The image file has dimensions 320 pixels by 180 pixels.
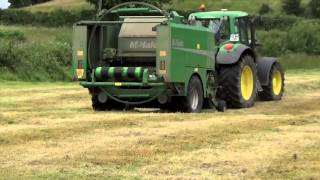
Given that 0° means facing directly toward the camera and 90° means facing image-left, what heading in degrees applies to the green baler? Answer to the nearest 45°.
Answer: approximately 225°

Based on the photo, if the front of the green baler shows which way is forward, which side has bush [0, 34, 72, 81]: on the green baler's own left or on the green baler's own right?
on the green baler's own left
